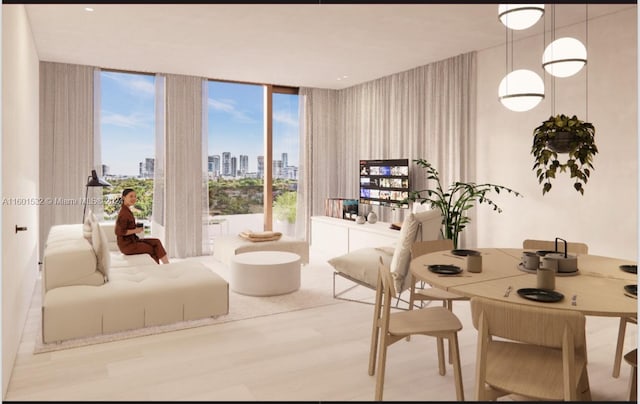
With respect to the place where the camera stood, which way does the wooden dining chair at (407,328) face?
facing to the right of the viewer

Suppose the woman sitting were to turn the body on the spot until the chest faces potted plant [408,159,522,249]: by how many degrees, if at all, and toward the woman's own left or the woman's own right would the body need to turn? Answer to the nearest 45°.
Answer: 0° — they already face it

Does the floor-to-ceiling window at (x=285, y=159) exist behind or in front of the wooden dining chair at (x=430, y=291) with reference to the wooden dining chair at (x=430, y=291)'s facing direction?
behind

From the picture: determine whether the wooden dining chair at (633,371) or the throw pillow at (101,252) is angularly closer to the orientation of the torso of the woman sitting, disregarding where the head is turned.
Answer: the wooden dining chair

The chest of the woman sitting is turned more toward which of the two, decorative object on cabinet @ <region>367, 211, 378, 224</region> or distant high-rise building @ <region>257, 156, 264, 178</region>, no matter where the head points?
the decorative object on cabinet

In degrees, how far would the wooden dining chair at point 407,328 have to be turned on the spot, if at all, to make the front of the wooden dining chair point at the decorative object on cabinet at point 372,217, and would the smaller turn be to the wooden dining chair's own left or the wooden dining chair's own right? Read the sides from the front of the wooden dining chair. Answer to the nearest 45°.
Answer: approximately 90° to the wooden dining chair's own left

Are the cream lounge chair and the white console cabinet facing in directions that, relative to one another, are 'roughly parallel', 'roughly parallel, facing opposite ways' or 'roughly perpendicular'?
roughly perpendicular

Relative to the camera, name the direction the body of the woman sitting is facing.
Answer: to the viewer's right

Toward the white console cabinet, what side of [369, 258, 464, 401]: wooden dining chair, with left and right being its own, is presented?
left

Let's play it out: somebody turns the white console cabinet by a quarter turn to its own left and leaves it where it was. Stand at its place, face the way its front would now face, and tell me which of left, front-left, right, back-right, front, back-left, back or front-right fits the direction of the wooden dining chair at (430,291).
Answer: front-right
